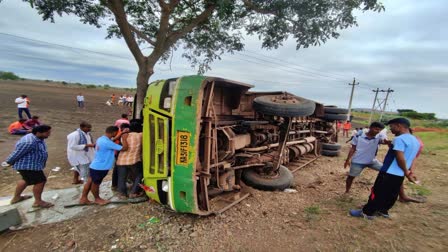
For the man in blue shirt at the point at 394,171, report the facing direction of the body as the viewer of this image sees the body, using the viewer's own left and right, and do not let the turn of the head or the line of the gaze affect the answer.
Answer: facing to the left of the viewer

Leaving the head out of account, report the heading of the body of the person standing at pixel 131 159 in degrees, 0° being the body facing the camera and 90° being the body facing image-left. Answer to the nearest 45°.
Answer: approximately 180°

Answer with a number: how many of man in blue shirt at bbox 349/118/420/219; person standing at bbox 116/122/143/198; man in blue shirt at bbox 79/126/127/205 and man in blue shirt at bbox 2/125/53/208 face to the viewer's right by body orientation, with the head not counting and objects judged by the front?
2

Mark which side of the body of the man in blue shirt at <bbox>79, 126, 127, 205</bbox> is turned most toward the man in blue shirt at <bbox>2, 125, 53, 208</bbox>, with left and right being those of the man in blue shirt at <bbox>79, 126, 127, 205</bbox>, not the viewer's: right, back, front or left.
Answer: back

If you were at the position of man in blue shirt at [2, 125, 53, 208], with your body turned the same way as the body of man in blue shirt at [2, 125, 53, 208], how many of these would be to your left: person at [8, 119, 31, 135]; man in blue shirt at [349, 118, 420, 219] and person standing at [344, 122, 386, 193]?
1

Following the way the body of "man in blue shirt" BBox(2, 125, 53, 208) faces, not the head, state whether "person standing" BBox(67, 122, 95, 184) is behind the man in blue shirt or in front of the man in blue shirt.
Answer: in front

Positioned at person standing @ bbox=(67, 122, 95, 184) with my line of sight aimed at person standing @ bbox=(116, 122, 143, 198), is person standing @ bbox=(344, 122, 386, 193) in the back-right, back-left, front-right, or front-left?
front-left

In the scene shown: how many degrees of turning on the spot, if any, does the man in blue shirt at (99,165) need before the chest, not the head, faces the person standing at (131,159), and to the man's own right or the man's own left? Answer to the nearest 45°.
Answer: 0° — they already face them

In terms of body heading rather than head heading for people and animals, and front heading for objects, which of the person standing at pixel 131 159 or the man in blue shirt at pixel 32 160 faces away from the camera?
the person standing

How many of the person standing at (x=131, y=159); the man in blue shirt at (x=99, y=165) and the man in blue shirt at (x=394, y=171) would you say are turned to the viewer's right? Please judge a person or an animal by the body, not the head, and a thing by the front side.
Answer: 1

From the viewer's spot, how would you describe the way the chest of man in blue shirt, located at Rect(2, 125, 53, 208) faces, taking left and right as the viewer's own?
facing to the right of the viewer
